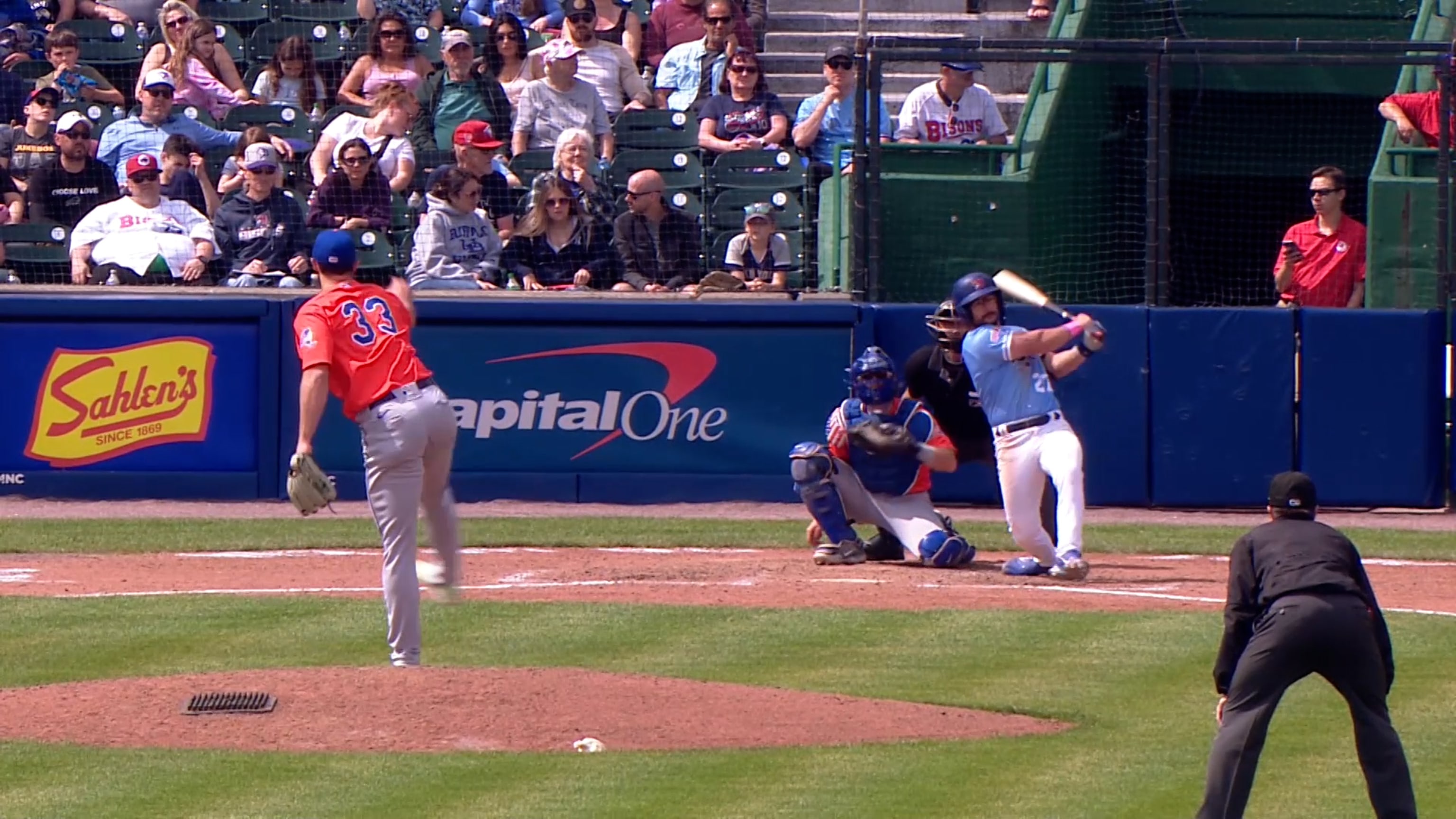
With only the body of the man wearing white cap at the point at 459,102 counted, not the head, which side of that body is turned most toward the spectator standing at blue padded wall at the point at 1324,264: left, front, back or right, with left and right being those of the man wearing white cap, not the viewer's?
left

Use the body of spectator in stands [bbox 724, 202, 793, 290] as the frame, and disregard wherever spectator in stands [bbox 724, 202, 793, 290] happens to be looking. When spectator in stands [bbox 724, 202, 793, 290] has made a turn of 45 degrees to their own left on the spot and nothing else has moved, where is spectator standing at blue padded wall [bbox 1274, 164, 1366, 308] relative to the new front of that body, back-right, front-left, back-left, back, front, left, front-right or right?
front-left

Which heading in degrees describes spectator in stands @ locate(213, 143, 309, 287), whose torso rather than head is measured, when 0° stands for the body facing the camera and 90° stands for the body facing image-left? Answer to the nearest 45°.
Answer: approximately 0°

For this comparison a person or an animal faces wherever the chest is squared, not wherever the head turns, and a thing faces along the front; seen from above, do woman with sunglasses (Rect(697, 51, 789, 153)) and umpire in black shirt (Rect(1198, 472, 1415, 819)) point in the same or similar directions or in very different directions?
very different directions

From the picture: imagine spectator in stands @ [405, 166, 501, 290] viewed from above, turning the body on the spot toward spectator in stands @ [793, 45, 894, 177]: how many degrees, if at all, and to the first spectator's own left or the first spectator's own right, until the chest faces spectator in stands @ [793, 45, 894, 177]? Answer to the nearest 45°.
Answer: approximately 90° to the first spectator's own left

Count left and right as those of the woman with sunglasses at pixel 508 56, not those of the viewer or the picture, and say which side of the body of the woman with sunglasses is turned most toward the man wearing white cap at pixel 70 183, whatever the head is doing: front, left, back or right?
right

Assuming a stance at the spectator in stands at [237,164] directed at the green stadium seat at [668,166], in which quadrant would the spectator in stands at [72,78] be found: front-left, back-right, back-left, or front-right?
back-left
